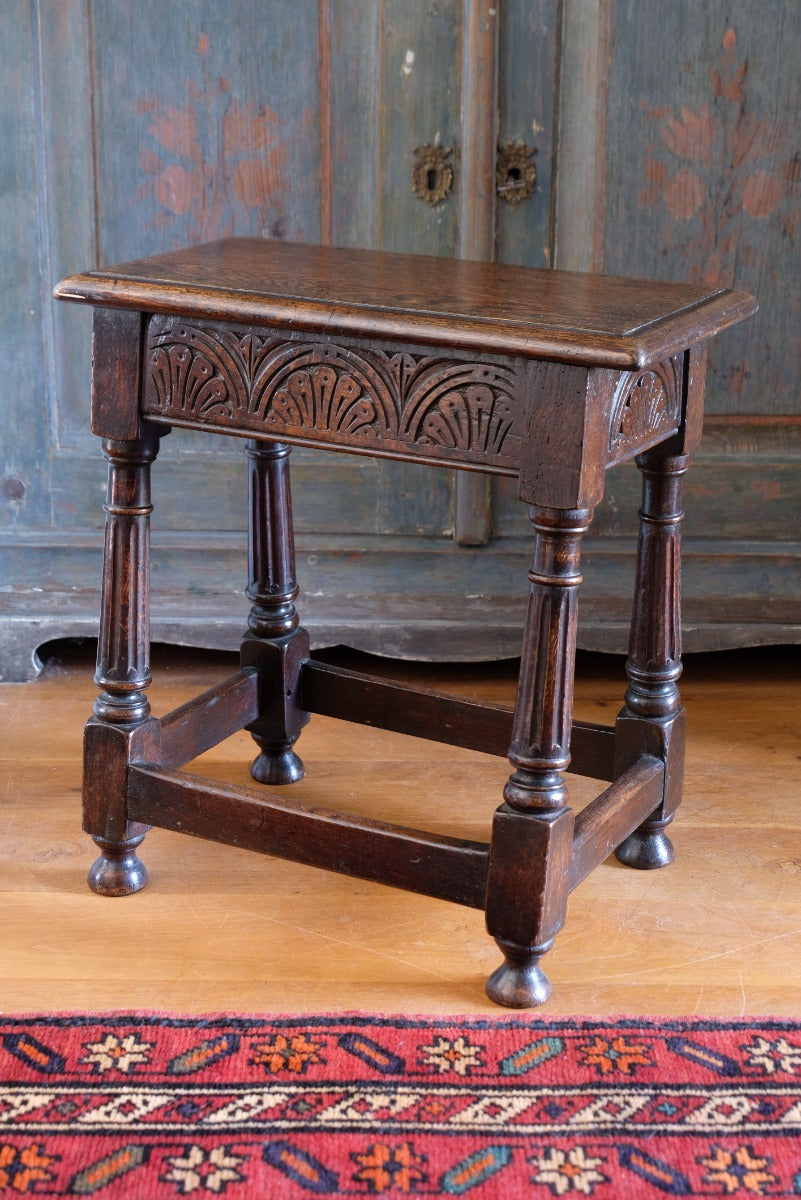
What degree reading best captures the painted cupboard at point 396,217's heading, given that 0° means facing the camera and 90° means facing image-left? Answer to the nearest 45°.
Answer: approximately 0°

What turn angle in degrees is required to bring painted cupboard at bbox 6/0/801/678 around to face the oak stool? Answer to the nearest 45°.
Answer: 0° — it already faces it

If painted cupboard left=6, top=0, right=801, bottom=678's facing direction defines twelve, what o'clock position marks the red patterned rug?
The red patterned rug is roughly at 12 o'clock from the painted cupboard.
